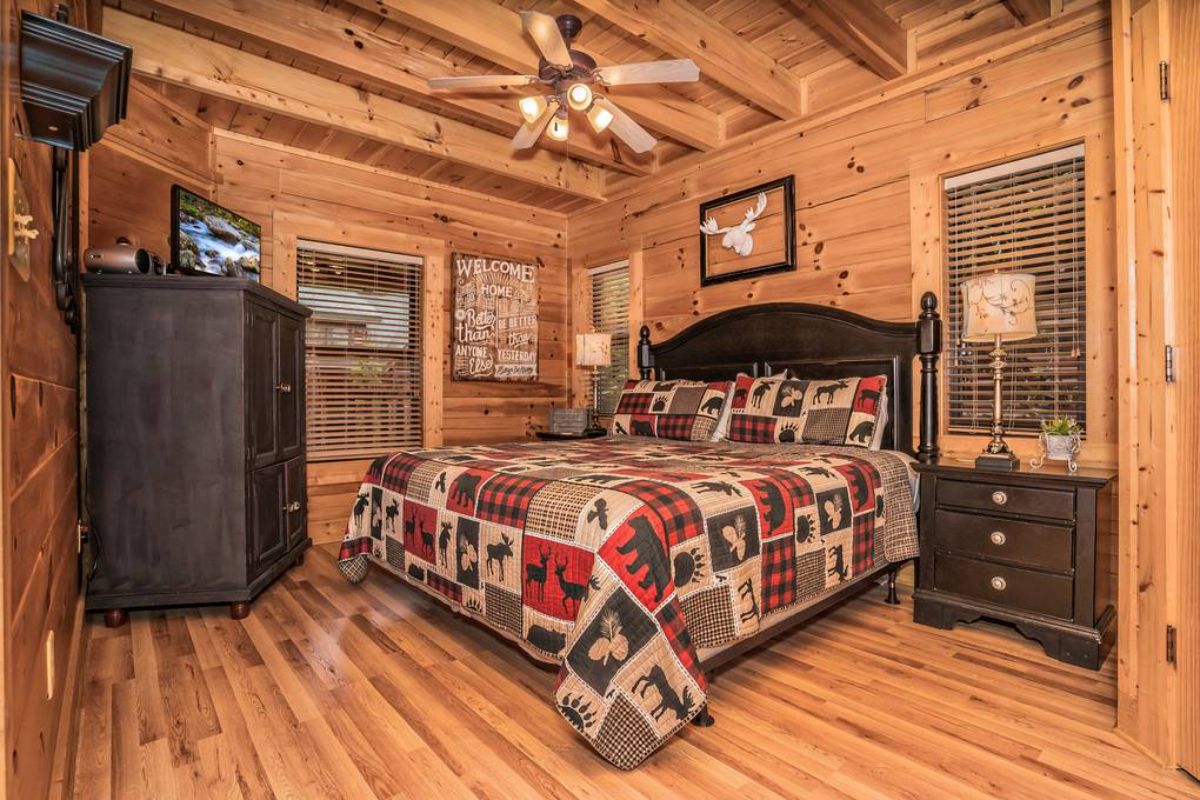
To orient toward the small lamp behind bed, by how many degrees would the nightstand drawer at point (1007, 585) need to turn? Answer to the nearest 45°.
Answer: approximately 45° to its right

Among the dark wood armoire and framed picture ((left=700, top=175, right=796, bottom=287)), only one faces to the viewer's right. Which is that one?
the dark wood armoire

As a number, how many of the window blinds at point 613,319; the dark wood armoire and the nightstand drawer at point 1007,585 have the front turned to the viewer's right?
1

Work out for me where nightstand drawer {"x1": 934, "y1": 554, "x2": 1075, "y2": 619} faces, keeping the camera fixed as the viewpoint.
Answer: facing the viewer and to the left of the viewer

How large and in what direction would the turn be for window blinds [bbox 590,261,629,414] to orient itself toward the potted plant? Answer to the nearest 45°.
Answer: approximately 90° to its left

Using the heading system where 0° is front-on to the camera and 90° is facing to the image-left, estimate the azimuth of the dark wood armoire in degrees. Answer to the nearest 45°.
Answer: approximately 270°

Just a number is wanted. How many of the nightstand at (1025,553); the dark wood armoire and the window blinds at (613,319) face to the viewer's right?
1

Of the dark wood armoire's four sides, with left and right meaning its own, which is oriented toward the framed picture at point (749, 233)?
front

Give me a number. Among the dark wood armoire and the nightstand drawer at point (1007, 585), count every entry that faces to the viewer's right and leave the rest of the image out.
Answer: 1

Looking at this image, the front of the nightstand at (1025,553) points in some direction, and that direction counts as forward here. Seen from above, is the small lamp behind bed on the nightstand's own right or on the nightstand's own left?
on the nightstand's own right

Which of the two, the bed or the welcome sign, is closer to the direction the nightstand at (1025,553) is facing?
the bed
